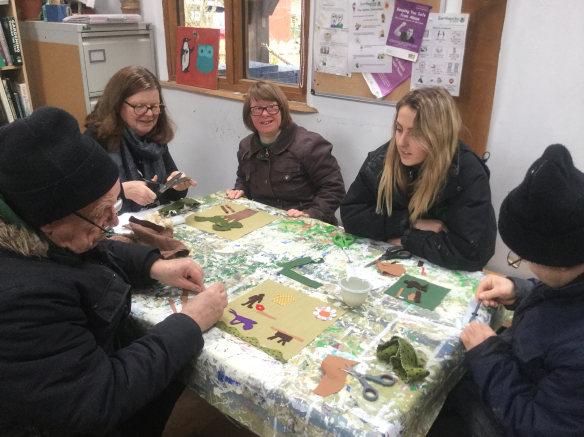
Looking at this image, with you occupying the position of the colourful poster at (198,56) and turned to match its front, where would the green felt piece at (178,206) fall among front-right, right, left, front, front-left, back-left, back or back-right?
front-left

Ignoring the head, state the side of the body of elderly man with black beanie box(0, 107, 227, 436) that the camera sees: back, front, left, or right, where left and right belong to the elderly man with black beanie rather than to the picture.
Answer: right

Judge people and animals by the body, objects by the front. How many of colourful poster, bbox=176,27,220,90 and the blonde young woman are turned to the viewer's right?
0

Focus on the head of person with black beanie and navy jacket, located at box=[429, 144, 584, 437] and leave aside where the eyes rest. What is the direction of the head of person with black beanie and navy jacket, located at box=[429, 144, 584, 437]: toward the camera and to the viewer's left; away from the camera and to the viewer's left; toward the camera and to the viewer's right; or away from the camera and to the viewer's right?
away from the camera and to the viewer's left

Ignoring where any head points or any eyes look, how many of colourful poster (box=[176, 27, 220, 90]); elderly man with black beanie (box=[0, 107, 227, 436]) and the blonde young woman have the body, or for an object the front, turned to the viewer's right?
1

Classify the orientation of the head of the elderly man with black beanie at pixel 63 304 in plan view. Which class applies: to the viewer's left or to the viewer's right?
to the viewer's right

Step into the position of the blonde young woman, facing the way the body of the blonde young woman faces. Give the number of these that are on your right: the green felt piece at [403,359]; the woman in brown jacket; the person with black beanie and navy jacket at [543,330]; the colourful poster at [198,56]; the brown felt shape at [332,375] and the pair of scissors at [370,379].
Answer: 2

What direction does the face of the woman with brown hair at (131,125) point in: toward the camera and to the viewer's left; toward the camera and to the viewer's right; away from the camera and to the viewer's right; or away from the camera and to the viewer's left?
toward the camera and to the viewer's right

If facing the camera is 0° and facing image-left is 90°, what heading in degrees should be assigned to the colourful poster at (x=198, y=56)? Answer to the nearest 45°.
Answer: approximately 45°

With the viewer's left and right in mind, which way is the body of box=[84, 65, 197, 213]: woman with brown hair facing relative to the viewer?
facing the viewer and to the right of the viewer

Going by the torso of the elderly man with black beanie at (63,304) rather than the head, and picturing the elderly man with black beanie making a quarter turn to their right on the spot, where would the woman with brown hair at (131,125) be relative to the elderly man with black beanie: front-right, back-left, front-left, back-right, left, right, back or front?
back
